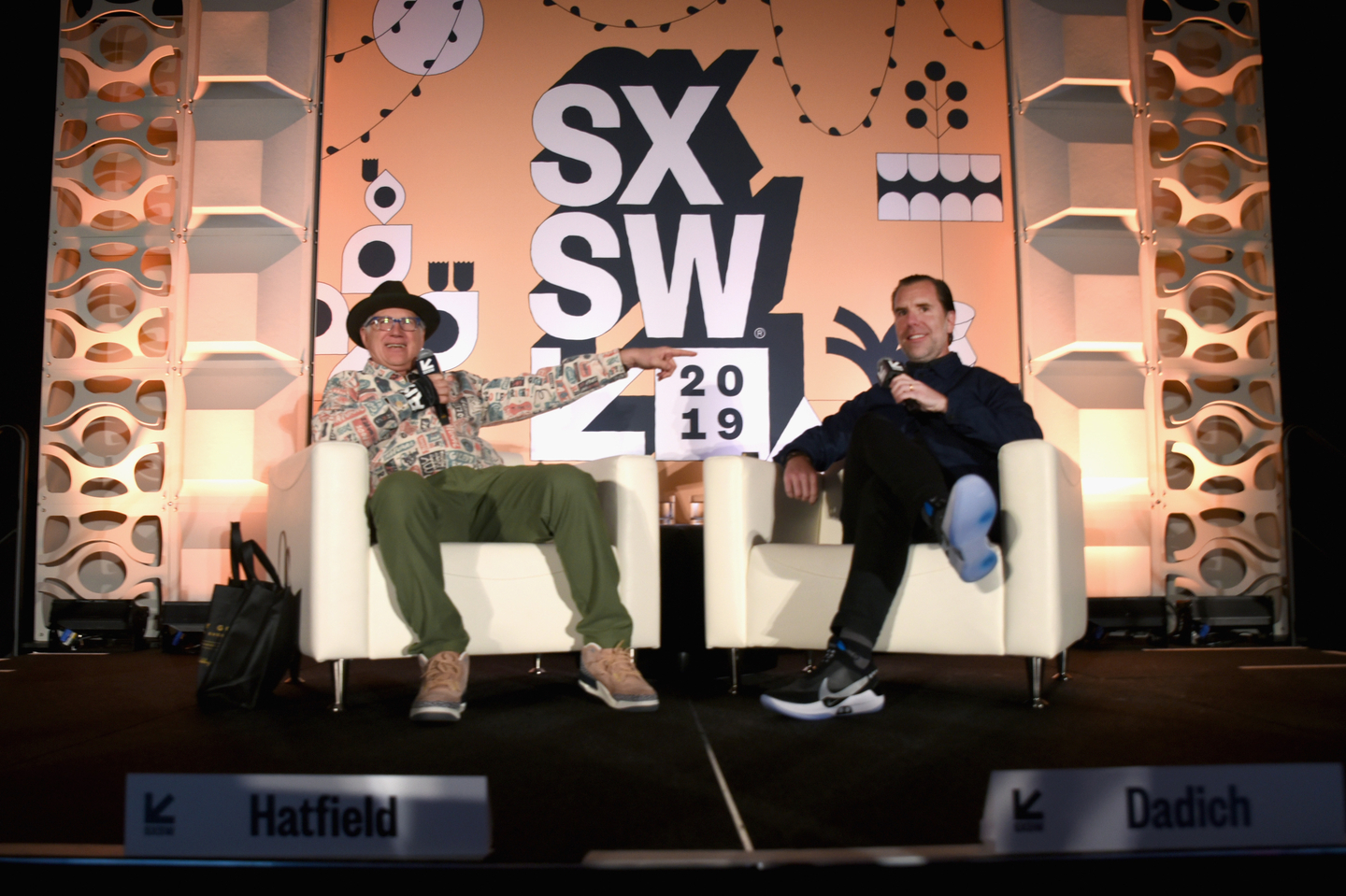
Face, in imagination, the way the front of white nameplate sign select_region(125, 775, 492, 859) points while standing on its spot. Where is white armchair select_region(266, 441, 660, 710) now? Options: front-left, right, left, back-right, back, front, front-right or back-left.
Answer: back

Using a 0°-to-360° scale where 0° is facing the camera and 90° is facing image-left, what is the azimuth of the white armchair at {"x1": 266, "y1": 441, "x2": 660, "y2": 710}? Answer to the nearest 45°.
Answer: approximately 315°

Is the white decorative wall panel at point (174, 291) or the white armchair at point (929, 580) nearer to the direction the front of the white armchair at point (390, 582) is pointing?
the white armchair

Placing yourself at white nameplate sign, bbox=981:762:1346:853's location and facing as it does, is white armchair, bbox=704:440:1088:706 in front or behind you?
behind

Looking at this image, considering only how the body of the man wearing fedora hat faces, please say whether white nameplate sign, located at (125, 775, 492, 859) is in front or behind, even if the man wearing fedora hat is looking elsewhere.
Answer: in front

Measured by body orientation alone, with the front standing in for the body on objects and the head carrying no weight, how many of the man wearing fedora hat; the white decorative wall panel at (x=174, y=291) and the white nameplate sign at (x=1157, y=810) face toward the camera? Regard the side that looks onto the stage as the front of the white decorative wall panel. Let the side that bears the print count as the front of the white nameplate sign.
3

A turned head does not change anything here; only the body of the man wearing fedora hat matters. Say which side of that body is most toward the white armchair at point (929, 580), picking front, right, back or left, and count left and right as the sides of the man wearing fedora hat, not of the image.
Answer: left

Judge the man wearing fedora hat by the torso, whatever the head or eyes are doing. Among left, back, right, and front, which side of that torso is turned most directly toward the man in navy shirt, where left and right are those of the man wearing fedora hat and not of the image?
left

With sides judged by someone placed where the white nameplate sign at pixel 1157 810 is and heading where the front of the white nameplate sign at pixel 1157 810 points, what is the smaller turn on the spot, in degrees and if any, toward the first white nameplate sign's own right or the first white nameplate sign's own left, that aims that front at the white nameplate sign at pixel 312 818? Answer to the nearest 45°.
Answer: approximately 45° to the first white nameplate sign's own right
